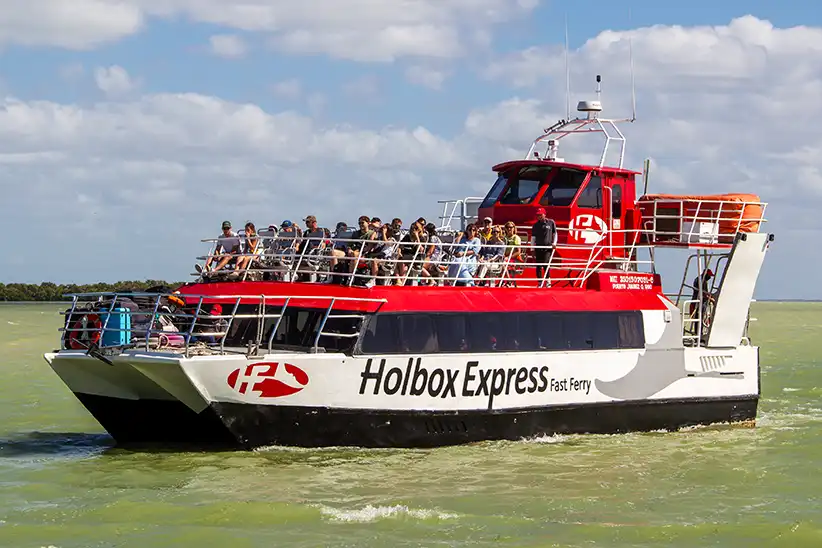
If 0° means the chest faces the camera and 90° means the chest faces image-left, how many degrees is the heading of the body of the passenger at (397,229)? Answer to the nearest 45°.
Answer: approximately 45°

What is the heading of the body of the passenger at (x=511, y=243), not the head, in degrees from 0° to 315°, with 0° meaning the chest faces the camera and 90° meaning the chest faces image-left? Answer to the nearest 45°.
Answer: approximately 45°

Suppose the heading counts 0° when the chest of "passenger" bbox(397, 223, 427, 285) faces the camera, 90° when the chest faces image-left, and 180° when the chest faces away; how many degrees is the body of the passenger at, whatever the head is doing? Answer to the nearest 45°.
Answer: approximately 45°
